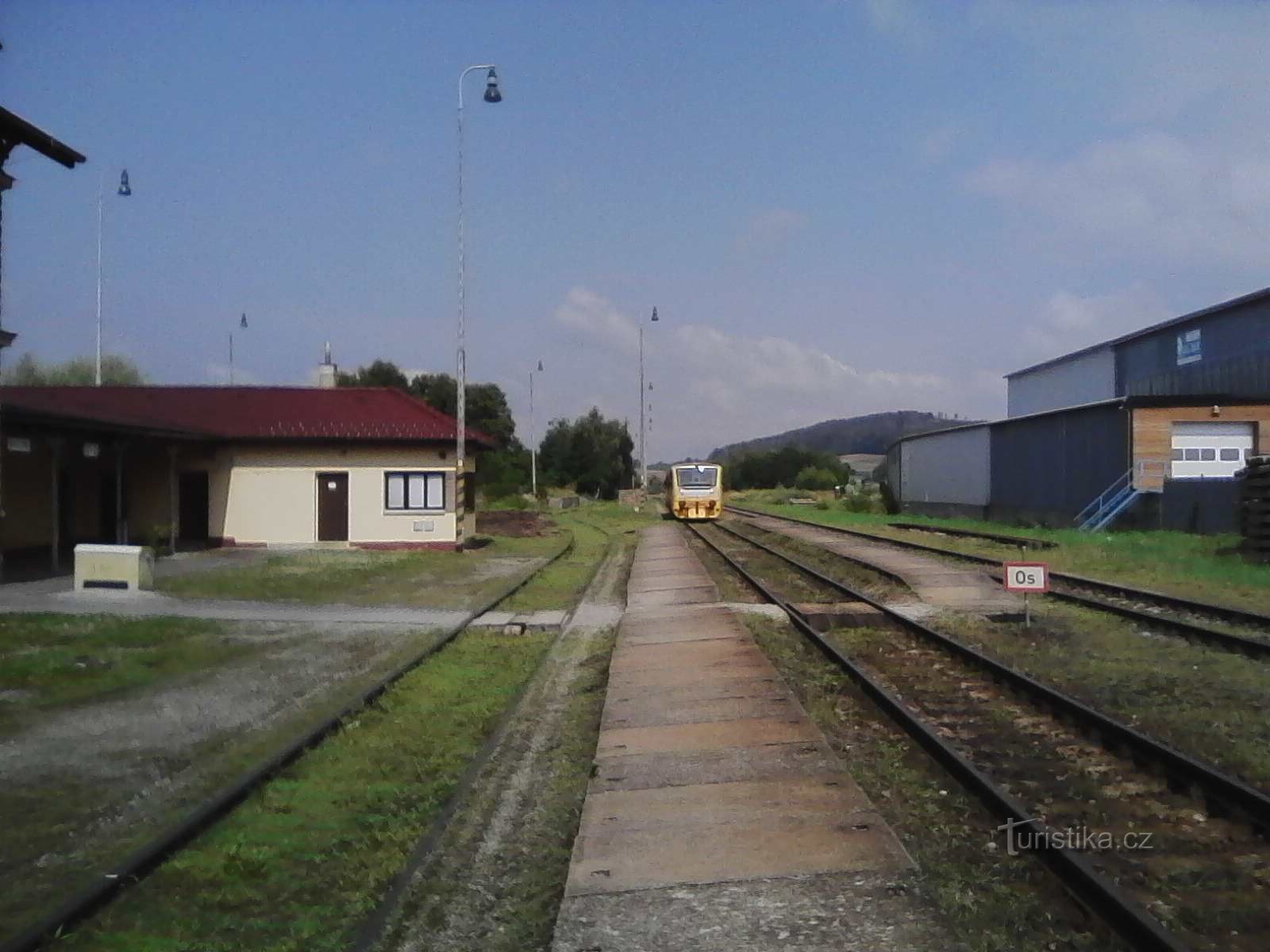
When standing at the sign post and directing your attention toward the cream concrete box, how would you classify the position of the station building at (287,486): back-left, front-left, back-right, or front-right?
front-right

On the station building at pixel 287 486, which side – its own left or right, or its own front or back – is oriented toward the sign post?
front

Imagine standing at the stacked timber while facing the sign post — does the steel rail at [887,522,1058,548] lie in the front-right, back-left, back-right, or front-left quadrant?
back-right

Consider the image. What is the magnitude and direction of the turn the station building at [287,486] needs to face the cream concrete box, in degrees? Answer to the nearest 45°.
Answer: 0° — it already faces it

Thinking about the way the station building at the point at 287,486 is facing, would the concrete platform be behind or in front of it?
in front

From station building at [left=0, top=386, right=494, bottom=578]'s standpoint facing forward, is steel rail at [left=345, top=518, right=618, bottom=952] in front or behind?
in front

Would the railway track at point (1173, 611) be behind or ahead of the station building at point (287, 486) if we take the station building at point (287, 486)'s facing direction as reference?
ahead

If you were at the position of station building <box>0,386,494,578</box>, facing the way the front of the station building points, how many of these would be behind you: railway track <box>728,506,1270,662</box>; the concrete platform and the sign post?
0

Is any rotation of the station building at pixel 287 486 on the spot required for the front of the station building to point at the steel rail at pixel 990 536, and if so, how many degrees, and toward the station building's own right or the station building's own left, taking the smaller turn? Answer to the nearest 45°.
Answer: approximately 90° to the station building's own left

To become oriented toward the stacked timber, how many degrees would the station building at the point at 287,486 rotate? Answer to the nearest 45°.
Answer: approximately 45° to its left
